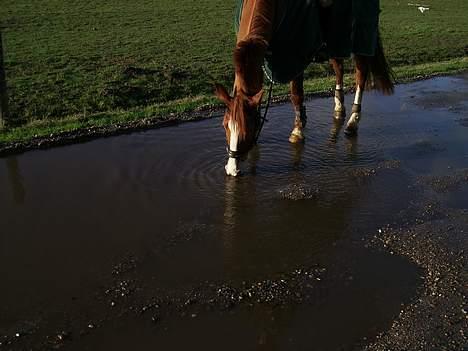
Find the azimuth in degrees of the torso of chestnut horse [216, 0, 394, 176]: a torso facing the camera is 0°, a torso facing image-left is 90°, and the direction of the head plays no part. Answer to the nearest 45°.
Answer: approximately 45°
